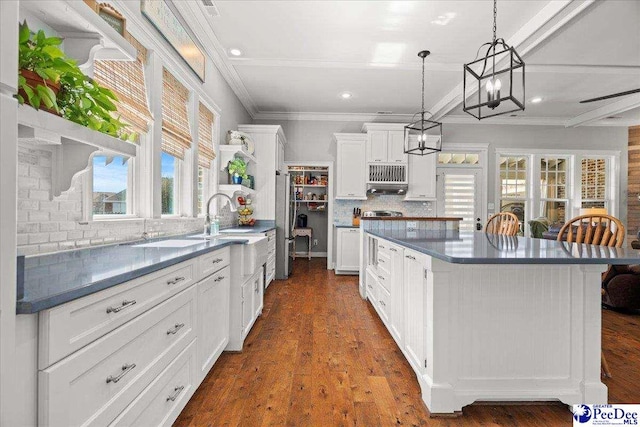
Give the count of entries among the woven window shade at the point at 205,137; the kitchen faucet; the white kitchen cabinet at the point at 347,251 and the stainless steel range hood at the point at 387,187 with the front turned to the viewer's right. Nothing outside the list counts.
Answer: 2

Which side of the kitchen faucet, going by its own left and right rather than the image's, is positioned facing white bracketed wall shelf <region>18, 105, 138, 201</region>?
right

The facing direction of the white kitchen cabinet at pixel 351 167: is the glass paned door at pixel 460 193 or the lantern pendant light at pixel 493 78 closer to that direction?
the lantern pendant light

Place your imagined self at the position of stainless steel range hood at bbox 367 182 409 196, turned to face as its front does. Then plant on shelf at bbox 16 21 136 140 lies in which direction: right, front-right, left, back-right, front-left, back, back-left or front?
front

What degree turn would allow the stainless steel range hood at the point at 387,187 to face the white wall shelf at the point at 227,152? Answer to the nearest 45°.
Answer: approximately 45° to its right

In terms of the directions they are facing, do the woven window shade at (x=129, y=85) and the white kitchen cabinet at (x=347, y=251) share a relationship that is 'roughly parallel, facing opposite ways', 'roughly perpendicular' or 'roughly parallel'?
roughly perpendicular

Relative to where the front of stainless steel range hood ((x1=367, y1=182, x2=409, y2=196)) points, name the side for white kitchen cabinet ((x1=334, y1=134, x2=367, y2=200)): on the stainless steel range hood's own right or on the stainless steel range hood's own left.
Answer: on the stainless steel range hood's own right

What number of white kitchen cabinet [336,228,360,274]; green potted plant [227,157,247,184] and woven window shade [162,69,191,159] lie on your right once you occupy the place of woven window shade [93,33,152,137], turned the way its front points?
0

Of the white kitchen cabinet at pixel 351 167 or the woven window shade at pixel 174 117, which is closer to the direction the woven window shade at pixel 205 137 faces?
the white kitchen cabinet

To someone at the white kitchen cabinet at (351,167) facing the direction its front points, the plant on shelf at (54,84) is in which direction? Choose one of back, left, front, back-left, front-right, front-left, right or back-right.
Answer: front

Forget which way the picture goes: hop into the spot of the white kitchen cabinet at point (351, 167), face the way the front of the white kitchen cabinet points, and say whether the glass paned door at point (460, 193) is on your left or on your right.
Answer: on your left

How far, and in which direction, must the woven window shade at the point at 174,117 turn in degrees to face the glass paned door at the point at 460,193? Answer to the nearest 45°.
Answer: approximately 45° to its left

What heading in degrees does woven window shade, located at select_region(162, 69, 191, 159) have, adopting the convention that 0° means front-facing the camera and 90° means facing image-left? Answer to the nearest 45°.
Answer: approximately 315°

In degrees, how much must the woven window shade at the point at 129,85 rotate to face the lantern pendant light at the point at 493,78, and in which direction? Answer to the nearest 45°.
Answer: approximately 45° to its left

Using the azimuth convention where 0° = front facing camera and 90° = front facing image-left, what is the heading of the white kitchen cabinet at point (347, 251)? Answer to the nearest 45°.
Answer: approximately 0°

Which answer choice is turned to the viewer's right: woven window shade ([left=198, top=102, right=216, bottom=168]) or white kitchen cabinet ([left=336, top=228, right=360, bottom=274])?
the woven window shade

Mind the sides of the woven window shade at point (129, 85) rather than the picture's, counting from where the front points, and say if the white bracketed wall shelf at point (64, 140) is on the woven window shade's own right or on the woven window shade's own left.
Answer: on the woven window shade's own right

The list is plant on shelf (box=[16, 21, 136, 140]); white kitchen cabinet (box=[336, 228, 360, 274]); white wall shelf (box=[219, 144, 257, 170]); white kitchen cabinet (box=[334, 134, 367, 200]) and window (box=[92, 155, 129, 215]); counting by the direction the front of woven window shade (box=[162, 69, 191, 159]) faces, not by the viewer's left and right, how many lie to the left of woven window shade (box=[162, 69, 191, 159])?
3

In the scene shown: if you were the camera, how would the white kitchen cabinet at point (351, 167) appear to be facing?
facing the viewer

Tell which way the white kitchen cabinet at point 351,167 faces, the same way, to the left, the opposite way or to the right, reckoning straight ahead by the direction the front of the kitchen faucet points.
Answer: to the right

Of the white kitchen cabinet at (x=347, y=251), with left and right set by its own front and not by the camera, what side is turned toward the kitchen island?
front

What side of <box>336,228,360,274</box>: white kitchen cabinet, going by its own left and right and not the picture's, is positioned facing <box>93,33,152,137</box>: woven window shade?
front

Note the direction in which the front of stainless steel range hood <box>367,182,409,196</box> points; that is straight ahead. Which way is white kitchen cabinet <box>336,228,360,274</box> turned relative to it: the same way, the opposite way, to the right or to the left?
the same way

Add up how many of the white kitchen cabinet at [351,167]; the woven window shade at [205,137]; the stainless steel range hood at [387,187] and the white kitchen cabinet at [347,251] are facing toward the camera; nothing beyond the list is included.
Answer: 3
